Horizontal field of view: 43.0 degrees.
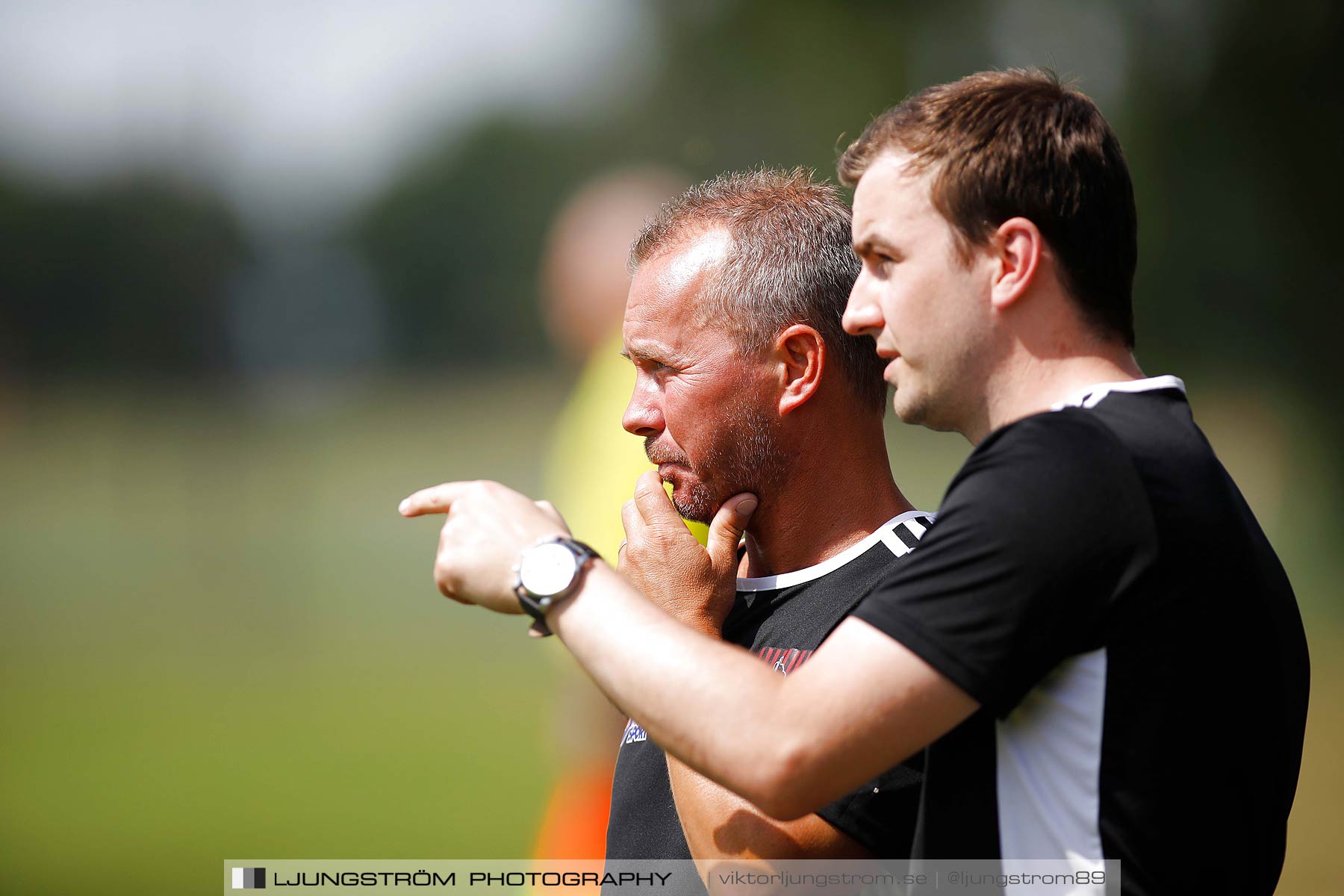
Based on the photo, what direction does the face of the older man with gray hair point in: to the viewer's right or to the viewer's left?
to the viewer's left

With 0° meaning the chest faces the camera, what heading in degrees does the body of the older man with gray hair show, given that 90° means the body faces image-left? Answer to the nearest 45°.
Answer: approximately 45°

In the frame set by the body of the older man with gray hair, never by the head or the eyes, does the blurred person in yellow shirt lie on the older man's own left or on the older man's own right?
on the older man's own right
